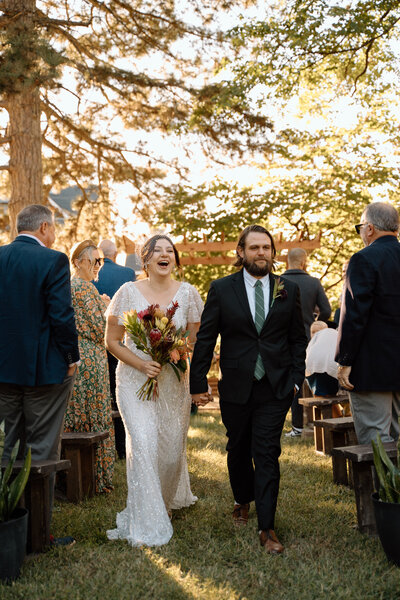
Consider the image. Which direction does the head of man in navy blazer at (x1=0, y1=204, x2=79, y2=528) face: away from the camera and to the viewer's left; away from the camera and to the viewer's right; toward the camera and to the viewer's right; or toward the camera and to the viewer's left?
away from the camera and to the viewer's right

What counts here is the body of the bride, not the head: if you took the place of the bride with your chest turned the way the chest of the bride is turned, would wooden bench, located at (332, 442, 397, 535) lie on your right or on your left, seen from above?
on your left

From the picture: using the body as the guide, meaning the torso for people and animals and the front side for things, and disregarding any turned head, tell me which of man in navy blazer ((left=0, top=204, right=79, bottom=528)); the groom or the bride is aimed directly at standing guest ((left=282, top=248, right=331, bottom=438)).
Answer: the man in navy blazer

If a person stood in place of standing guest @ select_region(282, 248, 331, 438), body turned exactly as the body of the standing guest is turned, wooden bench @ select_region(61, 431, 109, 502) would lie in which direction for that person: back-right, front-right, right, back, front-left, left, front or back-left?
left

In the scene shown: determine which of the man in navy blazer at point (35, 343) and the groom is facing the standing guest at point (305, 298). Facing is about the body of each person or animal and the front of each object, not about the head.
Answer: the man in navy blazer

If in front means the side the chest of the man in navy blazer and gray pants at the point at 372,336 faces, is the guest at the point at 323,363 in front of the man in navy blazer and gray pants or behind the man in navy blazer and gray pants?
in front

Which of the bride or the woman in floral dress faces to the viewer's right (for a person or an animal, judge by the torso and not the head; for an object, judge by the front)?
the woman in floral dress

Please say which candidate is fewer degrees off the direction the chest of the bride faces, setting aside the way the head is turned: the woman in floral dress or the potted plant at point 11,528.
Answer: the potted plant

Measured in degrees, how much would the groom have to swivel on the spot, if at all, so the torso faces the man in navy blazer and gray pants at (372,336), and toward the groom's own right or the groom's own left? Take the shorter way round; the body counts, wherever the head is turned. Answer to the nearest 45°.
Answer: approximately 90° to the groom's own left

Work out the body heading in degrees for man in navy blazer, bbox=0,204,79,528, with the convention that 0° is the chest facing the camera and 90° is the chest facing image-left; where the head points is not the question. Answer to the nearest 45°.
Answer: approximately 225°

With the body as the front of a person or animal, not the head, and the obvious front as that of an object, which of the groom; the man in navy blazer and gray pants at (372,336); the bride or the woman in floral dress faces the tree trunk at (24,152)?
the man in navy blazer and gray pants

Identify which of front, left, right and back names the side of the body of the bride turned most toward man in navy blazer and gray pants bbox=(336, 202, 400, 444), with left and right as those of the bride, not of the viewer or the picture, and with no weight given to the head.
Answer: left

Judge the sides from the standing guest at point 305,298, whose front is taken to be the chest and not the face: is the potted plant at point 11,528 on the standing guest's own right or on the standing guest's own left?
on the standing guest's own left

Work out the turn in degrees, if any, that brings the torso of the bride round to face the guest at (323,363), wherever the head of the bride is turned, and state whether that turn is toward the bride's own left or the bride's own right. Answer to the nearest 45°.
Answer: approximately 135° to the bride's own left
